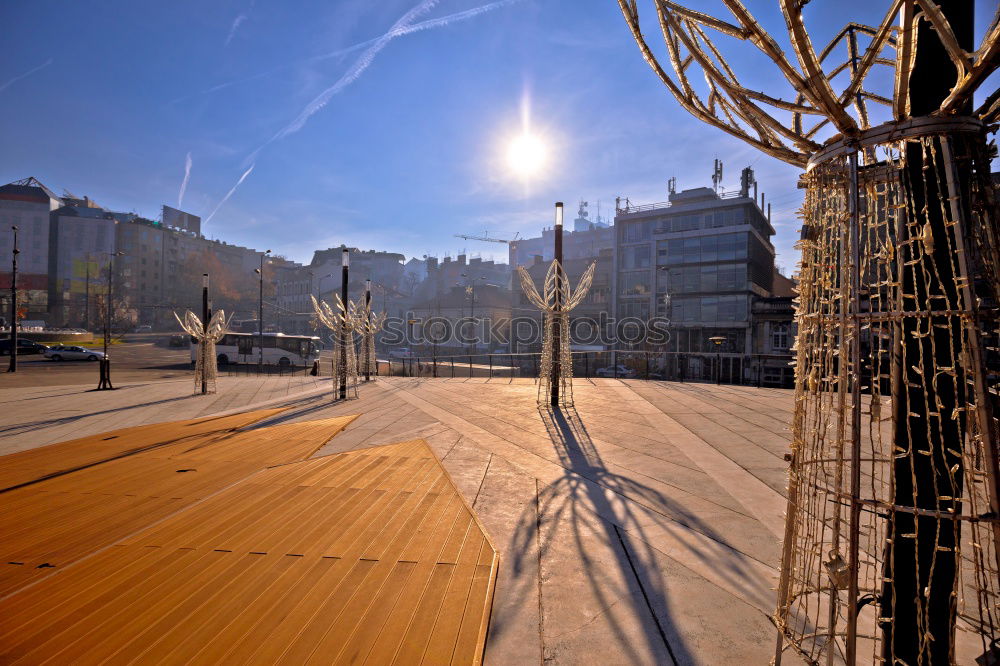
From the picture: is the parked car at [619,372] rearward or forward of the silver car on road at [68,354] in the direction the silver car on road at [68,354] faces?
forward

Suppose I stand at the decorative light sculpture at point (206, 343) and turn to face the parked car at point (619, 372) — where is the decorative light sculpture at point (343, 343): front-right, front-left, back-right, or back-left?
front-right

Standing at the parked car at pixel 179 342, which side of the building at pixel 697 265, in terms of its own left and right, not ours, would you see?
right

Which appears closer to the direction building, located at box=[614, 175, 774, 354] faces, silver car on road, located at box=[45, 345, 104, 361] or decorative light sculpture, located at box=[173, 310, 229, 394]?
the decorative light sculpture

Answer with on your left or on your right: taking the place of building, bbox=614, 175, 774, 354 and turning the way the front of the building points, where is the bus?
on your right

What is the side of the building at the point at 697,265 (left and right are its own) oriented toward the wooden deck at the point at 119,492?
front

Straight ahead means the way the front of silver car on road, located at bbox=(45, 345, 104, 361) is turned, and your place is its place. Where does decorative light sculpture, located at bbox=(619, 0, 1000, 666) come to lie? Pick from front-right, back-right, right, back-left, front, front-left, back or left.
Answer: right

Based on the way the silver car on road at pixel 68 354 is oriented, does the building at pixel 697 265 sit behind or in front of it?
in front

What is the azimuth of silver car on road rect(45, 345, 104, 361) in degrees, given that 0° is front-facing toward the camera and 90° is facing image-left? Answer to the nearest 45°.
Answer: approximately 270°

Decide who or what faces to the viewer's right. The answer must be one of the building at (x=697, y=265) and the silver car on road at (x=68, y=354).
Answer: the silver car on road

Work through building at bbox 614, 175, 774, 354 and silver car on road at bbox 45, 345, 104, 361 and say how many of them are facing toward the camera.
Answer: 1

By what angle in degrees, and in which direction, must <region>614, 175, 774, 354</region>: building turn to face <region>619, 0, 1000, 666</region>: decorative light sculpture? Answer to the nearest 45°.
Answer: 0° — it already faces it

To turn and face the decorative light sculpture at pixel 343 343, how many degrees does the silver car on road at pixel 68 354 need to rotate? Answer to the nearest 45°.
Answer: approximately 90° to its right

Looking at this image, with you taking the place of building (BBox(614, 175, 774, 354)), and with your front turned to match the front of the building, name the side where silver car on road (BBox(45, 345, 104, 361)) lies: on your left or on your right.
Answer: on your right

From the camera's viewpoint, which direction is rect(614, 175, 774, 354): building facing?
toward the camera

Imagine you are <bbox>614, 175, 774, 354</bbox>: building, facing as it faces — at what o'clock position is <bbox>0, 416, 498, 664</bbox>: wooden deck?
The wooden deck is roughly at 12 o'clock from the building.
